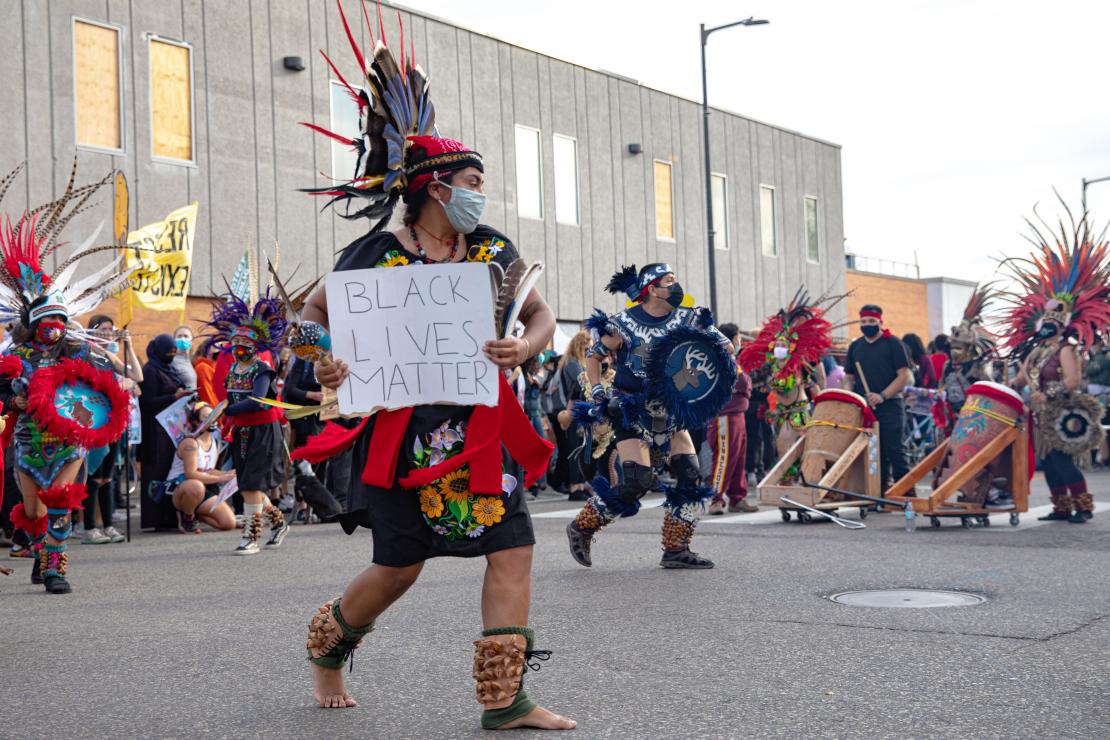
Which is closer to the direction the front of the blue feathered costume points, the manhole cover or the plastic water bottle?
the manhole cover

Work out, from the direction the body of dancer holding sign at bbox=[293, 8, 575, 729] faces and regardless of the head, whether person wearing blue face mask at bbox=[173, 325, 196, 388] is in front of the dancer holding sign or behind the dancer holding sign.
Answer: behind

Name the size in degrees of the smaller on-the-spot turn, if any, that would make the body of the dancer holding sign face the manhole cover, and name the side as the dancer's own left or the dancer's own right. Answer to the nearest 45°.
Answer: approximately 90° to the dancer's own left
